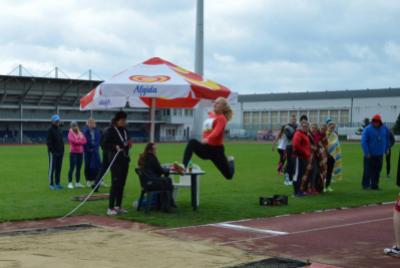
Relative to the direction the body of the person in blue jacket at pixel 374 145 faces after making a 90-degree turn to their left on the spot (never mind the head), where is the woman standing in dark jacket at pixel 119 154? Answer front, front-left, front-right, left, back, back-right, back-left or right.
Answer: back-right

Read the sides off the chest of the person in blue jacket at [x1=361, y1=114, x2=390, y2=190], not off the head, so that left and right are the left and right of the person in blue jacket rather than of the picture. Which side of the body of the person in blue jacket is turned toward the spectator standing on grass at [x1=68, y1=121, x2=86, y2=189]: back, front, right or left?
right

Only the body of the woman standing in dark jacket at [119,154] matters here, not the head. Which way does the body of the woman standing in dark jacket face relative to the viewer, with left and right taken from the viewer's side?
facing the viewer and to the right of the viewer

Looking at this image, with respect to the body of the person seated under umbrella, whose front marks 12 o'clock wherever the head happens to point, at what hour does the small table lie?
The small table is roughly at 11 o'clock from the person seated under umbrella.

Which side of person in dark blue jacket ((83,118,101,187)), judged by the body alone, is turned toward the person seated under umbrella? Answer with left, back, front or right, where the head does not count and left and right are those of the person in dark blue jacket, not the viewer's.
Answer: front

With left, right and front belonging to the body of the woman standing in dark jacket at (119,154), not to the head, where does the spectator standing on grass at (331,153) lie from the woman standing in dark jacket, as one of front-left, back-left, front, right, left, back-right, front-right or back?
left

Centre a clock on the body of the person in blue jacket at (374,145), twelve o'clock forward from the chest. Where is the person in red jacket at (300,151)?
The person in red jacket is roughly at 1 o'clock from the person in blue jacket.

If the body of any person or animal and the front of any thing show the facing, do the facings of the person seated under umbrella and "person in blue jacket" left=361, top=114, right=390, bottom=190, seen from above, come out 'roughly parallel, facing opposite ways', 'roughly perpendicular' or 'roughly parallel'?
roughly perpendicular

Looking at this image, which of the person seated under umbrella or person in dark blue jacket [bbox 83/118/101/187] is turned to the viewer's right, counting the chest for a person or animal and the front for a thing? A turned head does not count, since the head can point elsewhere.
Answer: the person seated under umbrella

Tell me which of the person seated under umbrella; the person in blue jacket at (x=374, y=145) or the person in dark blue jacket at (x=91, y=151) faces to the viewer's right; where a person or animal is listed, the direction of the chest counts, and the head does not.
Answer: the person seated under umbrella

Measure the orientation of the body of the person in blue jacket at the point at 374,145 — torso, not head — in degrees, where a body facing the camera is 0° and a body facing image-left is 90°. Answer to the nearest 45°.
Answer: approximately 0°

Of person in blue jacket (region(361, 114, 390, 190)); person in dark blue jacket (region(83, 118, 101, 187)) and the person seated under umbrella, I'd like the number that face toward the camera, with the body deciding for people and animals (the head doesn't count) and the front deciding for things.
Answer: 2

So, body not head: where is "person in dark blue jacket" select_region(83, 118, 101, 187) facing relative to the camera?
toward the camera

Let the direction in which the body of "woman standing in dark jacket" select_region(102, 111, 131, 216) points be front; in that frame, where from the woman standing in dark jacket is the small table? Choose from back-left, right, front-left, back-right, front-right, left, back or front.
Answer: front-left

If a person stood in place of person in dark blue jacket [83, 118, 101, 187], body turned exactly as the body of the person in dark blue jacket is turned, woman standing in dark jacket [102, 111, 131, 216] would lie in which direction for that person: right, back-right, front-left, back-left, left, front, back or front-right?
front

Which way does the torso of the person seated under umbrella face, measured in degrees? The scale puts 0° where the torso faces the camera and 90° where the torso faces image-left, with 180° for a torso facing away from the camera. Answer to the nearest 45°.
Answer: approximately 270°

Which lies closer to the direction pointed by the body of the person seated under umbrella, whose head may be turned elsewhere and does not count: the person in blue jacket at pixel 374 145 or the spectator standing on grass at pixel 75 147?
the person in blue jacket
